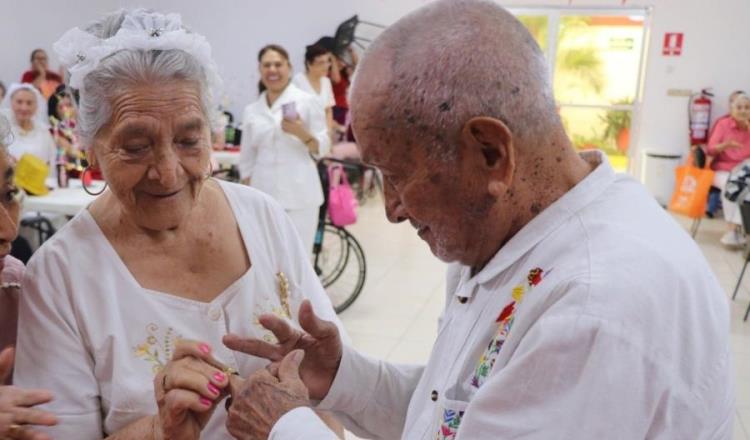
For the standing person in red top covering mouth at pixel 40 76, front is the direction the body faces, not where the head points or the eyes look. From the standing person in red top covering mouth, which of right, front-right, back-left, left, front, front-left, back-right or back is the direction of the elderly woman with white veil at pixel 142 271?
front

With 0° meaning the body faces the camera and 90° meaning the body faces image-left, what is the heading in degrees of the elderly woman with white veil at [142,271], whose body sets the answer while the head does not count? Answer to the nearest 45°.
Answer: approximately 315°

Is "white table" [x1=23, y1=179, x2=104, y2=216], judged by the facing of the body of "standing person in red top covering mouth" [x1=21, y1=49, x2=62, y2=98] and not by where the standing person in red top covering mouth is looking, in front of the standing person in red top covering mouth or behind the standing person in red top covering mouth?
in front

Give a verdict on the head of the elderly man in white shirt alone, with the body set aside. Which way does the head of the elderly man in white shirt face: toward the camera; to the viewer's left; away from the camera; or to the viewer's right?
to the viewer's left

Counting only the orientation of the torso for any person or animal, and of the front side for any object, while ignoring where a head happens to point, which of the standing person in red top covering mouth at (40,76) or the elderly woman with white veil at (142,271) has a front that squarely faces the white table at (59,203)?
the standing person in red top covering mouth

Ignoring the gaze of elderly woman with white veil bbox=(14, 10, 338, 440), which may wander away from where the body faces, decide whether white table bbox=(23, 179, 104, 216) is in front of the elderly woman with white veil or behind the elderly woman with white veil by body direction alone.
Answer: behind

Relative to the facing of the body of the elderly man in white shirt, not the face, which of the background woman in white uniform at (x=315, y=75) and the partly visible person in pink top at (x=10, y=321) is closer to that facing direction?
the partly visible person in pink top

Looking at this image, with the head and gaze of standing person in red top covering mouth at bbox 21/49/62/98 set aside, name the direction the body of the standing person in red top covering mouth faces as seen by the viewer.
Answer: toward the camera

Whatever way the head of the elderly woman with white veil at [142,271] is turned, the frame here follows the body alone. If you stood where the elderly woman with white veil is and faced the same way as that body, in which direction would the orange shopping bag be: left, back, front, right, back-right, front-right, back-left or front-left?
left

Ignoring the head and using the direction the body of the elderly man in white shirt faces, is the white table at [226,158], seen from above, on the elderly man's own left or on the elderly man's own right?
on the elderly man's own right

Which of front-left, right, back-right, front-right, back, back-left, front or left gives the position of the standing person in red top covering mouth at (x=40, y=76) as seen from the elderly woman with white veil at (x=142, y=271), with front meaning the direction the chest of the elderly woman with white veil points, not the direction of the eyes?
back-left

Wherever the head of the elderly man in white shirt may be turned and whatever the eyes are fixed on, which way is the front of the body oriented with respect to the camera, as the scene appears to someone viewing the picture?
to the viewer's left

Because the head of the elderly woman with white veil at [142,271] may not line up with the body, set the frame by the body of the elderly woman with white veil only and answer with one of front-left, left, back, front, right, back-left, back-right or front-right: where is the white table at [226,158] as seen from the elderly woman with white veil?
back-left
